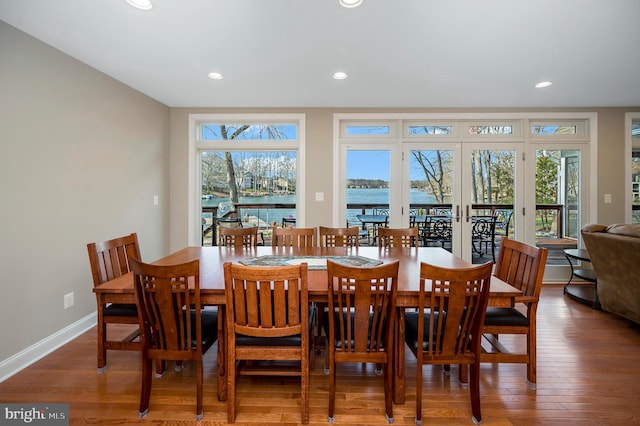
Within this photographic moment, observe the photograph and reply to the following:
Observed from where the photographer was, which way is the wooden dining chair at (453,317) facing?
facing away from the viewer and to the left of the viewer

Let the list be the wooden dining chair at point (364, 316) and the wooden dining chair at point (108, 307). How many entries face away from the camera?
1

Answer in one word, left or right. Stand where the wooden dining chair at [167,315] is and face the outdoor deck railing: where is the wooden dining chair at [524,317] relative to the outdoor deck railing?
right

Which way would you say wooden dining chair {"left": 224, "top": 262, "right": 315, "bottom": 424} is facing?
away from the camera

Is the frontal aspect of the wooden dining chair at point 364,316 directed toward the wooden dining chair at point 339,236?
yes

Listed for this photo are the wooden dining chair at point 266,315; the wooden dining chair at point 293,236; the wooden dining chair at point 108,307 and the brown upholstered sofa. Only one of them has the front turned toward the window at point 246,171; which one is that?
the wooden dining chair at point 266,315

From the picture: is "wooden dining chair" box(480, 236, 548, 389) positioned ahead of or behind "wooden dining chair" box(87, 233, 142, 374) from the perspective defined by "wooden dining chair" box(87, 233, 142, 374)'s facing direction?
ahead

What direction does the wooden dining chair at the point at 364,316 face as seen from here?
away from the camera

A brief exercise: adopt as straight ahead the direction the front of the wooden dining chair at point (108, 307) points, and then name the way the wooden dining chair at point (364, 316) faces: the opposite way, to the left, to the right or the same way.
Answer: to the left
